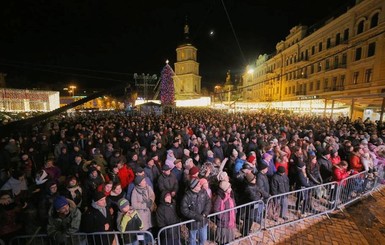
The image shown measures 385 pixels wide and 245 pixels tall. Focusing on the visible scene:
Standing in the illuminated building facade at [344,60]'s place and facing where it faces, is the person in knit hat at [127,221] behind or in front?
in front

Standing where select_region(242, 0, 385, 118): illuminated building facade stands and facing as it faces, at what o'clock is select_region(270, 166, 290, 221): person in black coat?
The person in black coat is roughly at 11 o'clock from the illuminated building facade.

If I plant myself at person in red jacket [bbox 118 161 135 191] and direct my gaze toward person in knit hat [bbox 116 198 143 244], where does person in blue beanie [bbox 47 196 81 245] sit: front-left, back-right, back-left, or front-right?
front-right

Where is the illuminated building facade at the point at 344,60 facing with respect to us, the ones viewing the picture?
facing the viewer and to the left of the viewer
